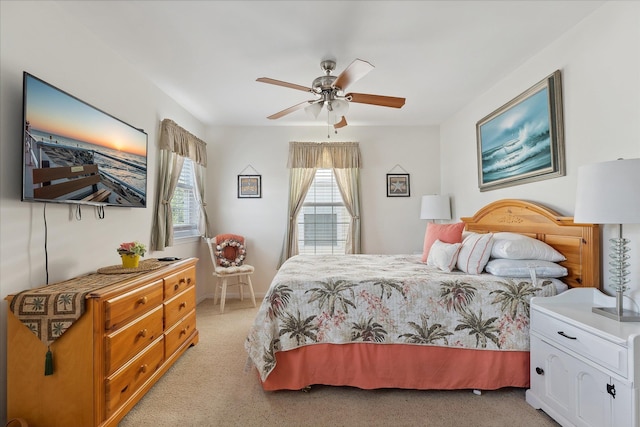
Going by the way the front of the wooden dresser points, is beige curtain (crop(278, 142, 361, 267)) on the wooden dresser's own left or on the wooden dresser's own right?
on the wooden dresser's own left

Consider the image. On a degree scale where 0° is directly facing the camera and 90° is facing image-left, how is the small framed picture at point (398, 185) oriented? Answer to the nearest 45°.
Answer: approximately 0°

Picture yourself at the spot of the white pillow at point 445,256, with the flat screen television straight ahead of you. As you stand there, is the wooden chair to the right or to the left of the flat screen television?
right

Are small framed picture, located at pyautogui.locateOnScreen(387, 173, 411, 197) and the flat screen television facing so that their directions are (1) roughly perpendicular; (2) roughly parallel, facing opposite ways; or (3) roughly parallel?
roughly perpendicular

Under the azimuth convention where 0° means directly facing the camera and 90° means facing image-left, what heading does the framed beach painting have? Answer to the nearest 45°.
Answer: approximately 45°
